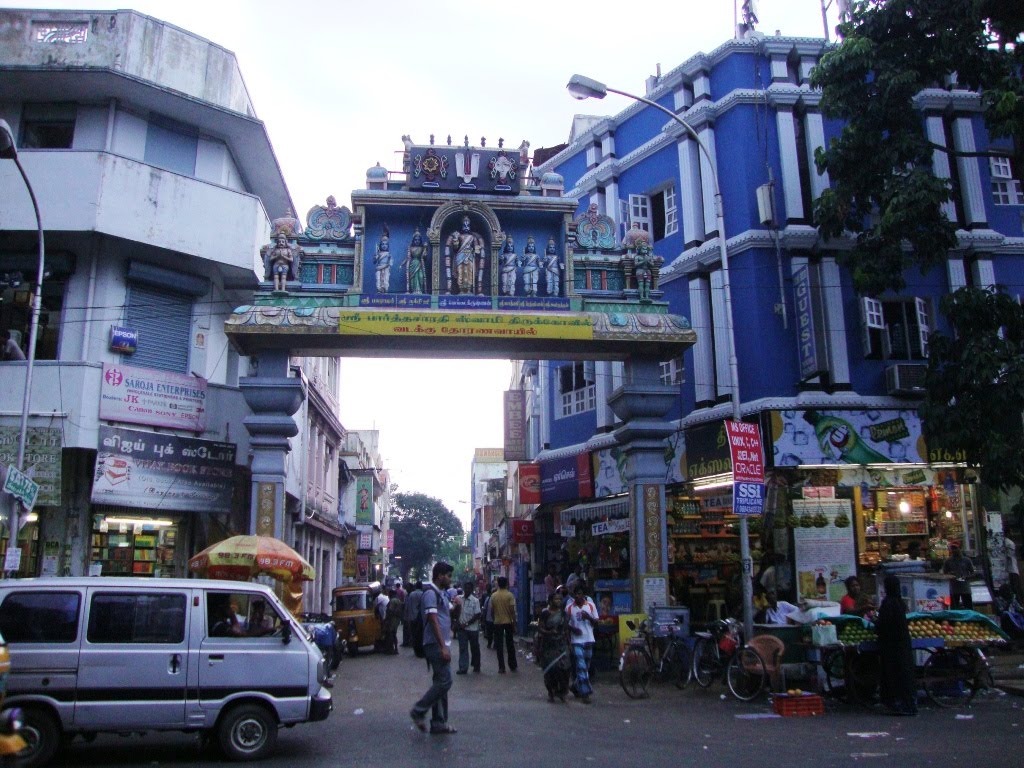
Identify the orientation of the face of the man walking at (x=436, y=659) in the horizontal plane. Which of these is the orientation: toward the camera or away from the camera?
toward the camera

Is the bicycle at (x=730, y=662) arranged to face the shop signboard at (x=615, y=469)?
no

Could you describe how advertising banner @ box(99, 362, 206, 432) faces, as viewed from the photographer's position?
facing the viewer

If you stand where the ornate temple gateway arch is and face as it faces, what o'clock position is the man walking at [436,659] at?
The man walking is roughly at 12 o'clock from the ornate temple gateway arch.

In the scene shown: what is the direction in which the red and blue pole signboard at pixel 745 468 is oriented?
toward the camera

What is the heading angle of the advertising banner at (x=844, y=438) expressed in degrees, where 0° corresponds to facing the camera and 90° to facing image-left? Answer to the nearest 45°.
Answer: approximately 0°

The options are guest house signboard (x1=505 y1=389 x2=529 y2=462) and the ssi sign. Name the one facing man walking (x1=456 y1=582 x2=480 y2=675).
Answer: the guest house signboard

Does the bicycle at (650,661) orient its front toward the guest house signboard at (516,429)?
no

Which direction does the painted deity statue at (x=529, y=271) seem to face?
toward the camera

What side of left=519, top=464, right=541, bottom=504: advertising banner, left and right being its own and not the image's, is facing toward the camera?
front

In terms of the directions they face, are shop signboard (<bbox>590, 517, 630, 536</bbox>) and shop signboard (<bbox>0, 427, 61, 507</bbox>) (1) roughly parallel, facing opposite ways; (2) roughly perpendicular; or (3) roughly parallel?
roughly perpendicular
